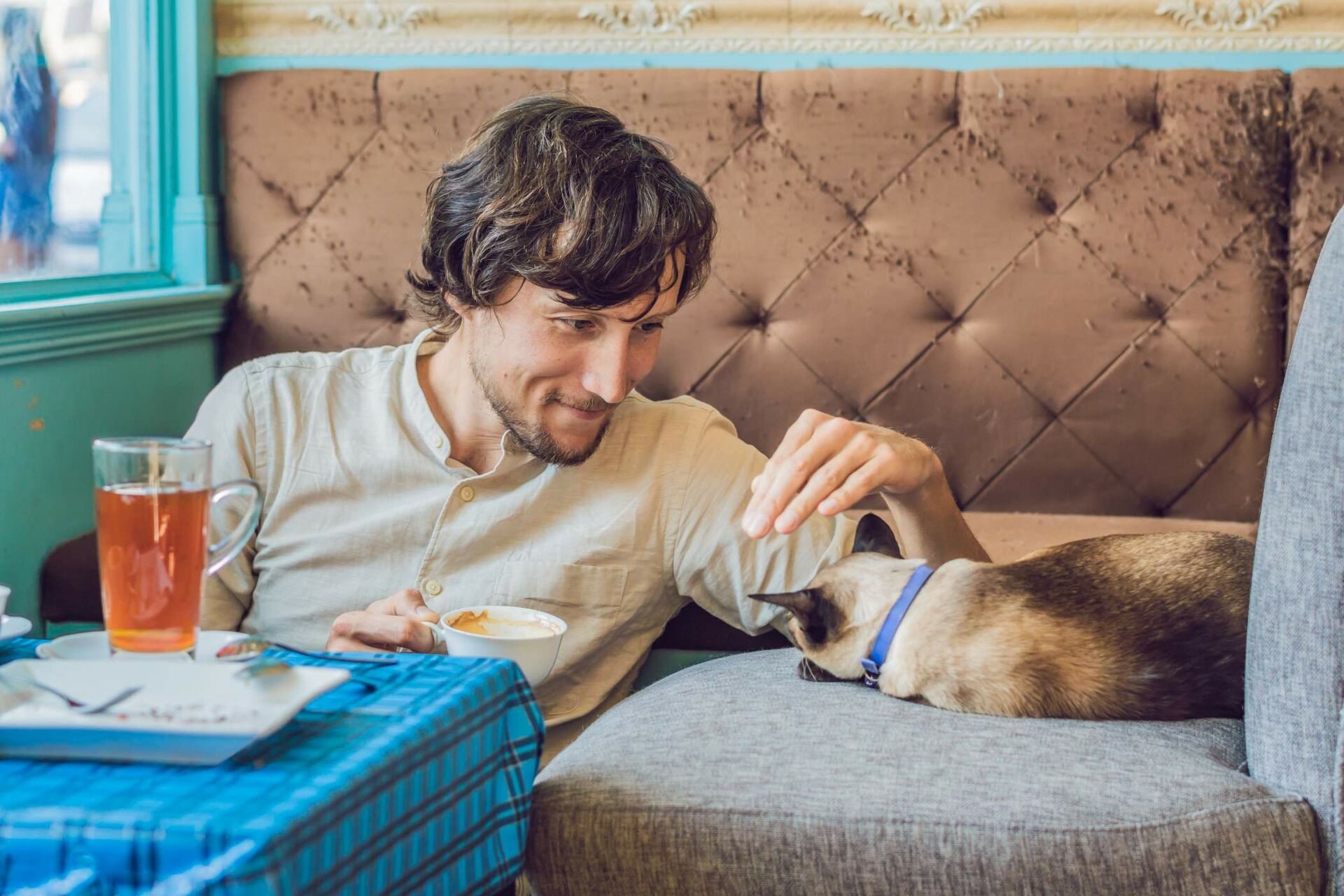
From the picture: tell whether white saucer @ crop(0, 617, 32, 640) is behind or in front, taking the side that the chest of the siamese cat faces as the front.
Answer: in front

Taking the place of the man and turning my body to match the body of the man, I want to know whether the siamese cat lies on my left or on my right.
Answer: on my left

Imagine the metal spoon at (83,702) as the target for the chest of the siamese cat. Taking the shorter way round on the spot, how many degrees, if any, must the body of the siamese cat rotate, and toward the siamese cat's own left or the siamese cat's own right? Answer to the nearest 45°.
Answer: approximately 45° to the siamese cat's own left

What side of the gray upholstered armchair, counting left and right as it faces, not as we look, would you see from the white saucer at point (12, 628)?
front

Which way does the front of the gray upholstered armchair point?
to the viewer's left

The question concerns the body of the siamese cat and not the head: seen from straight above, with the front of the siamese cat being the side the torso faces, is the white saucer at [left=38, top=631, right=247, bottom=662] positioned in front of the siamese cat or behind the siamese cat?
in front

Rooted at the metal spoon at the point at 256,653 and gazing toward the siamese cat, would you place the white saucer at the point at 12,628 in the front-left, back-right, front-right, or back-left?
back-left

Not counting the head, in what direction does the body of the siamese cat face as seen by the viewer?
to the viewer's left

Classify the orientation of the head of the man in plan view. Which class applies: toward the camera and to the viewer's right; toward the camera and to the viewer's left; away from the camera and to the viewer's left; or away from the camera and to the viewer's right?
toward the camera and to the viewer's right

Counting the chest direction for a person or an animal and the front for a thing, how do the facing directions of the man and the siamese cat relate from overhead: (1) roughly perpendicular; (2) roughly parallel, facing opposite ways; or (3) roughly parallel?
roughly perpendicular

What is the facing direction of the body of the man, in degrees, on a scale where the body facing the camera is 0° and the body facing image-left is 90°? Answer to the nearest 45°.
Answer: approximately 0°
